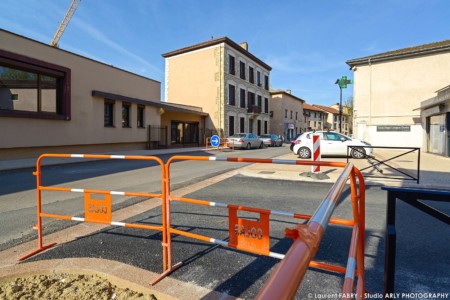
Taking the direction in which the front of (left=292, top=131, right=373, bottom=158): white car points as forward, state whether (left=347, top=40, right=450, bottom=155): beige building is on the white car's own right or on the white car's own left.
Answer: on the white car's own left

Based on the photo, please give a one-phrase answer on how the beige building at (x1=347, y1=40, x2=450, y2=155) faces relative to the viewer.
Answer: facing the viewer and to the left of the viewer

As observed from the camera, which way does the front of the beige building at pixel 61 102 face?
facing the viewer and to the right of the viewer

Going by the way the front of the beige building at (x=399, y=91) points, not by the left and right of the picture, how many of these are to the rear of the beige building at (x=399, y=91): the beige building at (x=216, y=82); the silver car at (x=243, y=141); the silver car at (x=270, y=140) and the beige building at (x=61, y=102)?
0

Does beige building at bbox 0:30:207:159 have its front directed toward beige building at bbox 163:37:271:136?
no

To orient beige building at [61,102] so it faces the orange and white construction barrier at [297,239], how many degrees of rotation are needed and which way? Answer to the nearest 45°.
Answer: approximately 45° to its right

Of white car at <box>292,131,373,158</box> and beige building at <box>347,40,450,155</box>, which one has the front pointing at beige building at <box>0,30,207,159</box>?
beige building at <box>347,40,450,155</box>

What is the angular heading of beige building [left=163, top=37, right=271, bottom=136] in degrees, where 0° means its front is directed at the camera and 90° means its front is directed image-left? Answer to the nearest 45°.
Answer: approximately 315°

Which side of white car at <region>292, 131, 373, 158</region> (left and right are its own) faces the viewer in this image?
right

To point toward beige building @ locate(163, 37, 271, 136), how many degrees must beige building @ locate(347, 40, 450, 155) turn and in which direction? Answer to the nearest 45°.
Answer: approximately 45° to its right

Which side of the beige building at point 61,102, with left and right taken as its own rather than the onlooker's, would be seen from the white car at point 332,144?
front

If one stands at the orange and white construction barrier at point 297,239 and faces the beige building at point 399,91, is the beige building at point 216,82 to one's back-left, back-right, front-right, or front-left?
front-left

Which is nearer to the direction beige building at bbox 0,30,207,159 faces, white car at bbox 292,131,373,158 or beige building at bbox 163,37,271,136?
the white car

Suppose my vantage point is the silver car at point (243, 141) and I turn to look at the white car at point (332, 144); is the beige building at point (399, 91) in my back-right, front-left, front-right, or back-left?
front-left

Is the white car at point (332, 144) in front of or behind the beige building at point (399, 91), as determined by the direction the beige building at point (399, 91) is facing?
in front

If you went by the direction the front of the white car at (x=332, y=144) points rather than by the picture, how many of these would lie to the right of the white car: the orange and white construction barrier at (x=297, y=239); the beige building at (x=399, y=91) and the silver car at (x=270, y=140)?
1

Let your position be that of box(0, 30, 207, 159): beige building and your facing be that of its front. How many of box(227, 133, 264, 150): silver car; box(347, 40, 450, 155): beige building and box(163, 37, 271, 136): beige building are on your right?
0

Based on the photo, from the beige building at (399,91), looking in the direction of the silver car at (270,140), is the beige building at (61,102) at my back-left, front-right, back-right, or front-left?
front-left
